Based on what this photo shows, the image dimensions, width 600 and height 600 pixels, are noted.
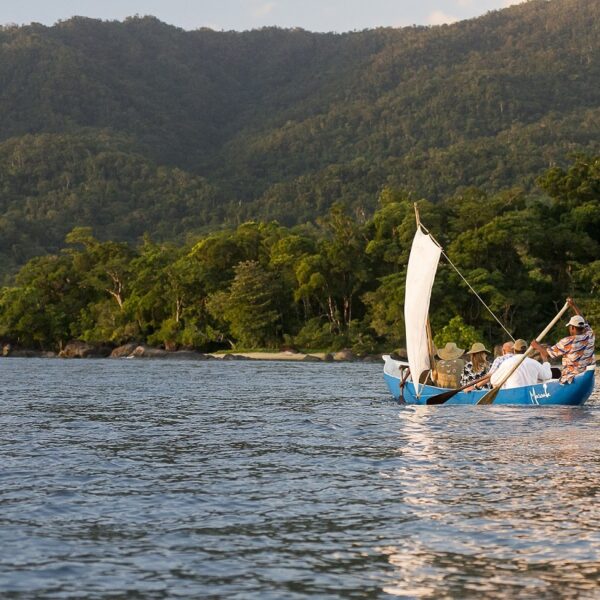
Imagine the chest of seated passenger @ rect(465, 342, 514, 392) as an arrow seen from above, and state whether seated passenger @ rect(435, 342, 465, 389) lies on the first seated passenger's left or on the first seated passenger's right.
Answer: on the first seated passenger's left

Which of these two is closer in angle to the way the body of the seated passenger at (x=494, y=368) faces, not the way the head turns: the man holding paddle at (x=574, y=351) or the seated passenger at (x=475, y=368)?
the seated passenger

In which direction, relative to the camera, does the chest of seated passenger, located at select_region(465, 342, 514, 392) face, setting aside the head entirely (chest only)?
to the viewer's left

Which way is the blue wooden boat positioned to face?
to the viewer's left

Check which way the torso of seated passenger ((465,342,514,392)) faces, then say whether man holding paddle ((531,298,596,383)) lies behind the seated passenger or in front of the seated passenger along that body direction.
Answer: behind

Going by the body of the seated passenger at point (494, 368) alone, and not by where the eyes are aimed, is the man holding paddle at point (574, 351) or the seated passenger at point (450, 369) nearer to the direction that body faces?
the seated passenger
